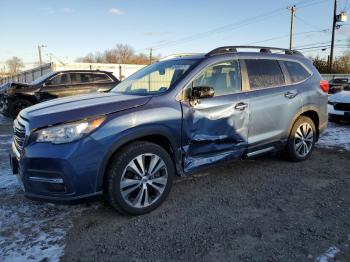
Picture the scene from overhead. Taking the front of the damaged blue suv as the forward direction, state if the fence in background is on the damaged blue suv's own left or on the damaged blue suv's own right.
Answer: on the damaged blue suv's own right

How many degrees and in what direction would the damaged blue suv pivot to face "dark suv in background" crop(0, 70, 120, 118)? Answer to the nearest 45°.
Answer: approximately 90° to its right

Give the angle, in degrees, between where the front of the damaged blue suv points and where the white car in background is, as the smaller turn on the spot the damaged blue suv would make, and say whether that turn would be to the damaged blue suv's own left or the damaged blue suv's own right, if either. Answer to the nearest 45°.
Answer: approximately 180°

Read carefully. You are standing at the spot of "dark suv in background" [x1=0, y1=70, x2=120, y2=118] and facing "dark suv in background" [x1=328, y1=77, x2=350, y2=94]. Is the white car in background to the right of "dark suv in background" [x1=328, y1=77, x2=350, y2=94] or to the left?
right

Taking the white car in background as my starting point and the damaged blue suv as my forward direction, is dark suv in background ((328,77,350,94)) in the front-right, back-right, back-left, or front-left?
back-right

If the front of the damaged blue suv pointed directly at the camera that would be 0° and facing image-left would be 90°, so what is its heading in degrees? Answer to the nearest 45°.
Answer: approximately 45°

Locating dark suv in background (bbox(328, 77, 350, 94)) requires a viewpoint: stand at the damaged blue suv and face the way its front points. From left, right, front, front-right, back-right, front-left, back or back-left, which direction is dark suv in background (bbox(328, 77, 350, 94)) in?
back

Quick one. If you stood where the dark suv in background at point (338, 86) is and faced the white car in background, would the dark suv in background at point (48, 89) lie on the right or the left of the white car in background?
right
